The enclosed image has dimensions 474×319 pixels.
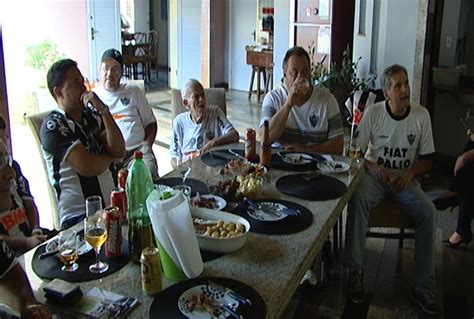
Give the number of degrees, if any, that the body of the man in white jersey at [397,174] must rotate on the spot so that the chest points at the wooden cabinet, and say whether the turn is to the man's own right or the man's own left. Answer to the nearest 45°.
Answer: approximately 180°

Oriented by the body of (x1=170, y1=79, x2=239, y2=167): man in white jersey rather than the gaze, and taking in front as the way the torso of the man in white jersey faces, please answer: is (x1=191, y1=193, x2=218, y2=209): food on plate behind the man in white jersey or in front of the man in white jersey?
in front

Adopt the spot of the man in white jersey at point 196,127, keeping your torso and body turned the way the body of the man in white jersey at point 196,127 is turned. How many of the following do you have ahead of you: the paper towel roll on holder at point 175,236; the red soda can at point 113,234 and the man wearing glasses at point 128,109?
2

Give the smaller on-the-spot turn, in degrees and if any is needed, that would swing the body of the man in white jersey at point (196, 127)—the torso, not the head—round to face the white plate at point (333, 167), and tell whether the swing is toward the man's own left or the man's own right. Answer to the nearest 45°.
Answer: approximately 45° to the man's own left

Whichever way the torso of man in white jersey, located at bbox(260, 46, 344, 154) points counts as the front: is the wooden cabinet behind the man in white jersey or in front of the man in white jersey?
behind

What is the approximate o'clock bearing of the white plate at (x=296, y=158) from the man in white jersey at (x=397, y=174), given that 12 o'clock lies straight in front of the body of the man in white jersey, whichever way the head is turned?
The white plate is roughly at 2 o'clock from the man in white jersey.

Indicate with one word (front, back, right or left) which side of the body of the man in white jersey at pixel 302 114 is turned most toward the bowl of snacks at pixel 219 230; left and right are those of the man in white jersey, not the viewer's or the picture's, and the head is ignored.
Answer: front

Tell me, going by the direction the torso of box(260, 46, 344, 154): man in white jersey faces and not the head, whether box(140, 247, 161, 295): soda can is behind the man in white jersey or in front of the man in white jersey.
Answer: in front

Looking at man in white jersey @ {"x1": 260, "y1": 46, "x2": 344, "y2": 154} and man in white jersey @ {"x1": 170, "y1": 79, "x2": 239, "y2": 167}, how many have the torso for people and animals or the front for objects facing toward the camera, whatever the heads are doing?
2

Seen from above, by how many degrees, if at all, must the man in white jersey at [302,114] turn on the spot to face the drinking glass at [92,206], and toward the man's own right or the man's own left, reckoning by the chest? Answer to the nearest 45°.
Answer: approximately 45° to the man's own right

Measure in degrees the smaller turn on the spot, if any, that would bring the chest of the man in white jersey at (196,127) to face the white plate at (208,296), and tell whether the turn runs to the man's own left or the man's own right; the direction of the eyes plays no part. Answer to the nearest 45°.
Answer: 0° — they already face it

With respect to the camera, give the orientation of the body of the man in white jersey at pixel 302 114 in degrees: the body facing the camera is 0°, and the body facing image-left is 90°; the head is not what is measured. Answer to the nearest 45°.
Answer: approximately 0°
